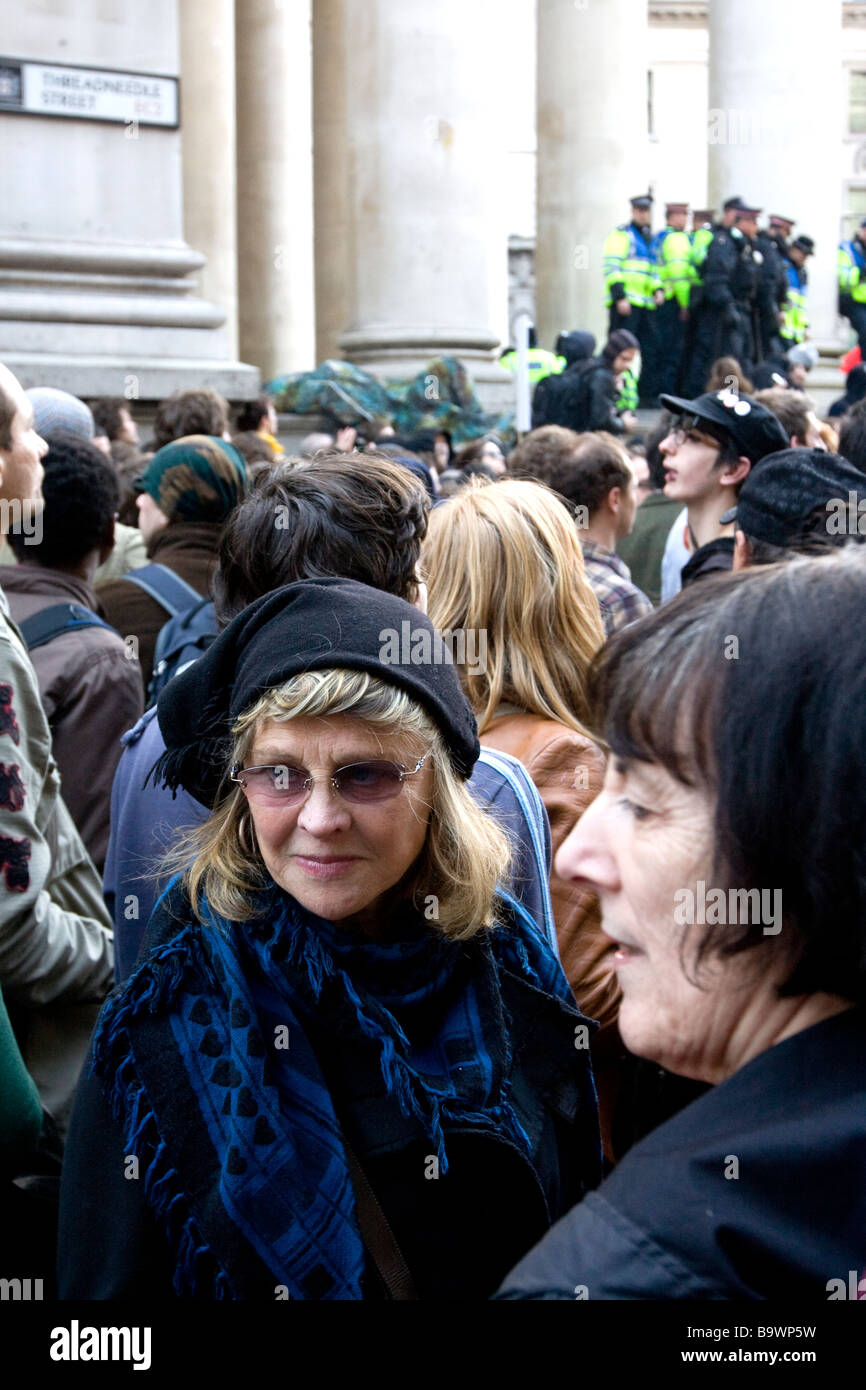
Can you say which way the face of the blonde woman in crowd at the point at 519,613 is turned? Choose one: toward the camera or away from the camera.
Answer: away from the camera

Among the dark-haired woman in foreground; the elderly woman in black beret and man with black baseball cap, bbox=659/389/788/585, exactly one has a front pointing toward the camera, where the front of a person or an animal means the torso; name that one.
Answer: the elderly woman in black beret

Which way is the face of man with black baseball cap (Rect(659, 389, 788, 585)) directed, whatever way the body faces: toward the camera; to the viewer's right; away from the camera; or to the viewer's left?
to the viewer's left

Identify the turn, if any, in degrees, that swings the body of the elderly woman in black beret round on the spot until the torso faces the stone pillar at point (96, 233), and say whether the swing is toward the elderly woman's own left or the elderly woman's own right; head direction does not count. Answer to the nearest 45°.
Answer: approximately 180°

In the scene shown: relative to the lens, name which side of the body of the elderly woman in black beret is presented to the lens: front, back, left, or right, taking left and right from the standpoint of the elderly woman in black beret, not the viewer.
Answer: front

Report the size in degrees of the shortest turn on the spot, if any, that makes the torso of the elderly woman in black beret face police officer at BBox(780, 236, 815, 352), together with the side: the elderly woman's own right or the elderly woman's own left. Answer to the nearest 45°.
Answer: approximately 180°

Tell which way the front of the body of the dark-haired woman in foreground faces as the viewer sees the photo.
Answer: to the viewer's left

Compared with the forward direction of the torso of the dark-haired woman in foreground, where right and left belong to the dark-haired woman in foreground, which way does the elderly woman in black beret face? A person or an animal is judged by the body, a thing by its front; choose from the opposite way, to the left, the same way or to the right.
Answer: to the left
